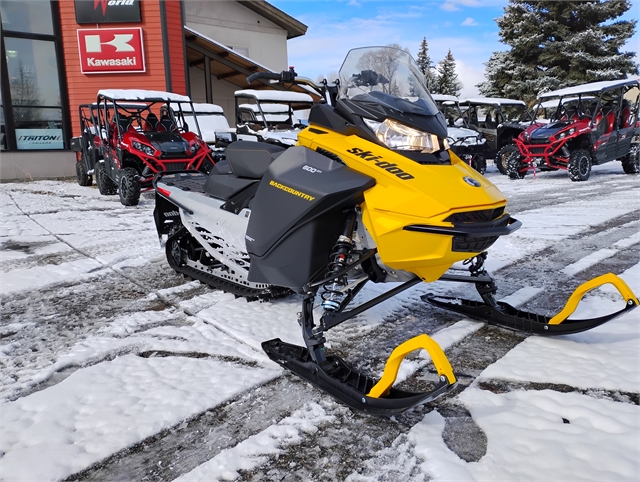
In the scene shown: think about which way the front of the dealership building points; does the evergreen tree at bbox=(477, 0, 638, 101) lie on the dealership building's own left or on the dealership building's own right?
on the dealership building's own left

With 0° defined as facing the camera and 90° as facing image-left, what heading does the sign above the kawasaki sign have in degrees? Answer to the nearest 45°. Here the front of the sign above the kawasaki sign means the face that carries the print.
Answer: approximately 0°

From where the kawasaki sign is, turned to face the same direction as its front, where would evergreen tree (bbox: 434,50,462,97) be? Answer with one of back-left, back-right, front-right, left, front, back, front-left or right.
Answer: back-left

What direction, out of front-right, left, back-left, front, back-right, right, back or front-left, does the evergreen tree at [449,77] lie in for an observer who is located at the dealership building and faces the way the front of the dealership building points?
back-left

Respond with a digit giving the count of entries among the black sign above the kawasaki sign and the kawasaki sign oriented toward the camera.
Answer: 2

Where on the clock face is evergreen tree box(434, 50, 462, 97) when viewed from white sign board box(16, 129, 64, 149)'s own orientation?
The evergreen tree is roughly at 8 o'clock from the white sign board.
